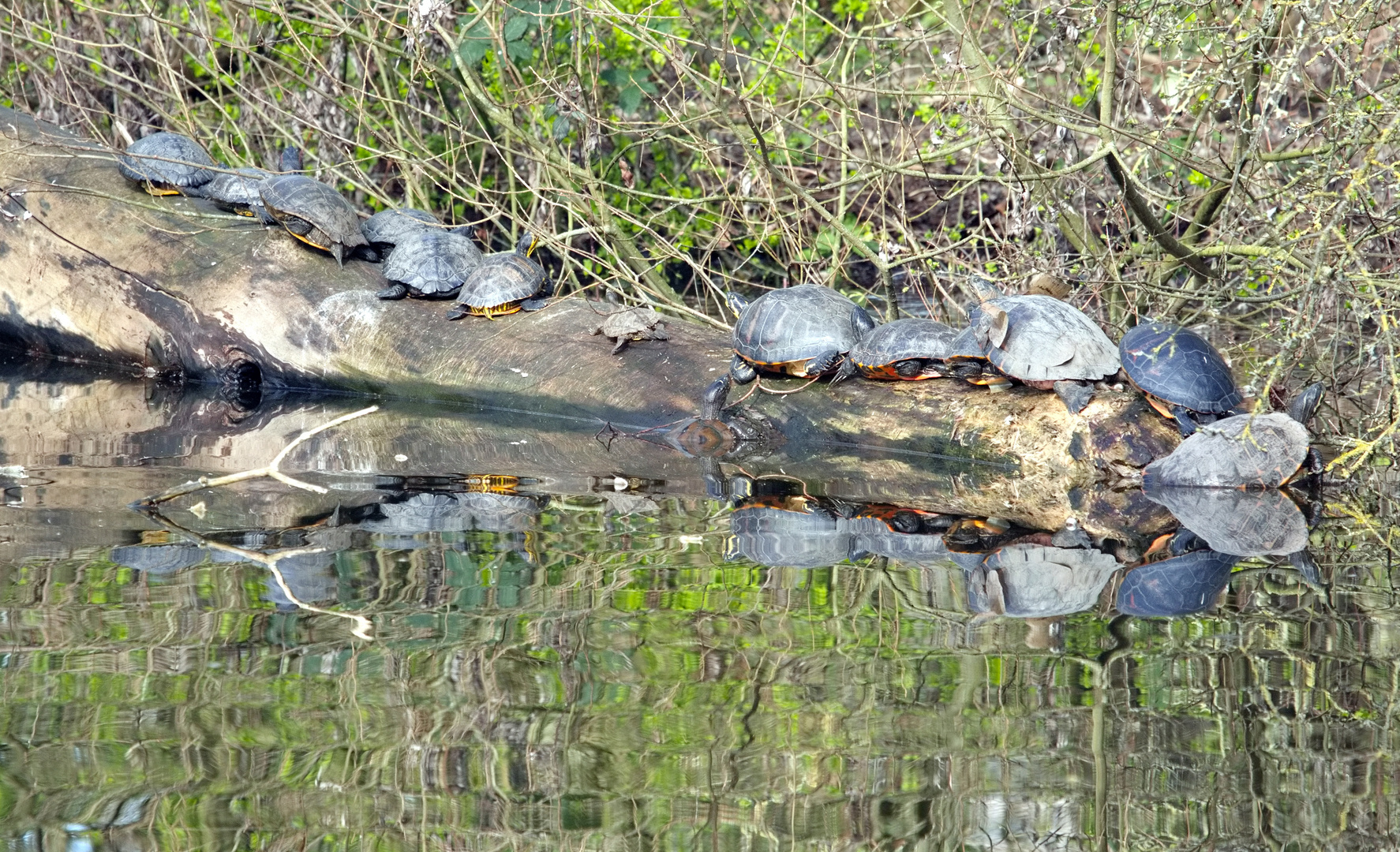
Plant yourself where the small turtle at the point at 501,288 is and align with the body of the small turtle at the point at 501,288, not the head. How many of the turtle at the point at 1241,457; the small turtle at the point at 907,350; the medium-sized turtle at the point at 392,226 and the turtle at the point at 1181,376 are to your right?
3

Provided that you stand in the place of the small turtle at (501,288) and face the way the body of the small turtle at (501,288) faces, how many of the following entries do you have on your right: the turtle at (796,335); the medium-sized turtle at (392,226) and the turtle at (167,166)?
1

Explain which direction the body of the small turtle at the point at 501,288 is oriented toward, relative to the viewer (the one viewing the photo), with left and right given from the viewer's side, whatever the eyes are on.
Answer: facing away from the viewer and to the right of the viewer

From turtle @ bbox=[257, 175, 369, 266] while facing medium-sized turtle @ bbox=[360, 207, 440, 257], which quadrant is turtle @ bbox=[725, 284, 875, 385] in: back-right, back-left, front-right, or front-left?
front-right

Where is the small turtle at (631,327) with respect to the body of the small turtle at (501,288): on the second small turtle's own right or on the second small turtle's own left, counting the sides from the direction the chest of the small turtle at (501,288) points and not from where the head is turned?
on the second small turtle's own right
